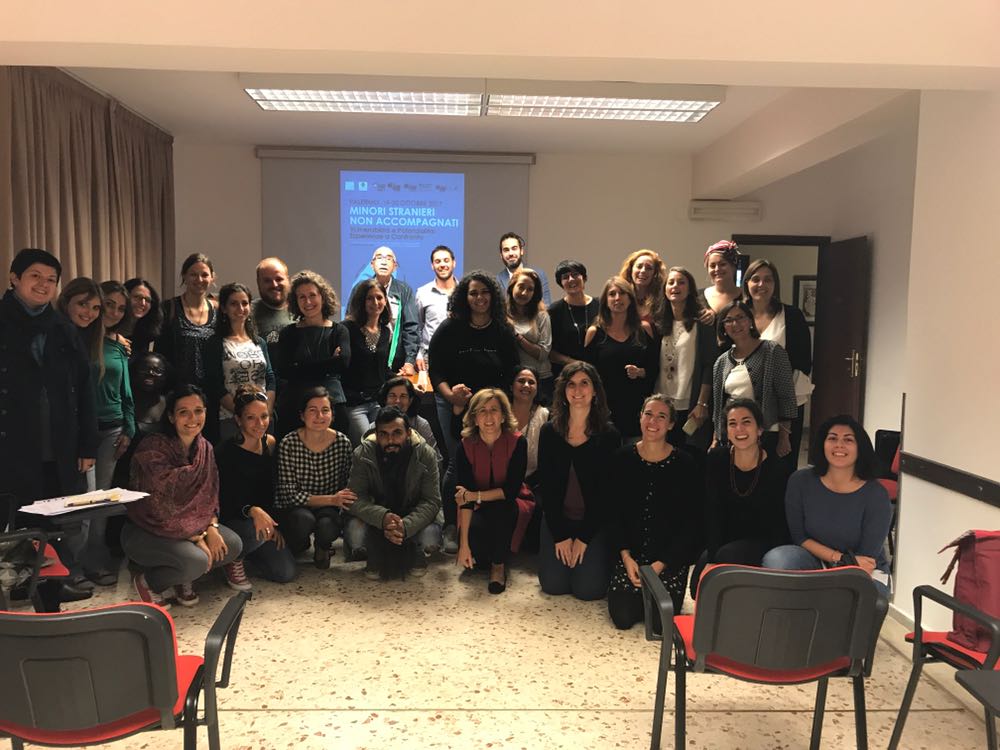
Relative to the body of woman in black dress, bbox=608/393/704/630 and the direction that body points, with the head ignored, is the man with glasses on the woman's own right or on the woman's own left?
on the woman's own right

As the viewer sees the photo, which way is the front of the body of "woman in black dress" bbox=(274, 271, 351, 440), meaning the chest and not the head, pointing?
toward the camera

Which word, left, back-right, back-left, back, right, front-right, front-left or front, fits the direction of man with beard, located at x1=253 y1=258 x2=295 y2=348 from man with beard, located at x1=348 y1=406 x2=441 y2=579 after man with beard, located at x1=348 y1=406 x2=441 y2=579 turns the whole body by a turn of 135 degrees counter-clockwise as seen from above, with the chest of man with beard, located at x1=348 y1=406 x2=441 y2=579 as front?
left

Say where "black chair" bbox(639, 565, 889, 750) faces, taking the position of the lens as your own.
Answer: facing away from the viewer

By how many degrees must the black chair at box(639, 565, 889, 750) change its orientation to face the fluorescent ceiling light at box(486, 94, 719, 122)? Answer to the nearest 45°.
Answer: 0° — it already faces it

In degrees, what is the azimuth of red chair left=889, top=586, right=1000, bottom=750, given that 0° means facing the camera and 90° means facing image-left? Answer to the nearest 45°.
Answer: approximately 135°

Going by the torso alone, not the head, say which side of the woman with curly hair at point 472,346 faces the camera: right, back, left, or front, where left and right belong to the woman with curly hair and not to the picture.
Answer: front

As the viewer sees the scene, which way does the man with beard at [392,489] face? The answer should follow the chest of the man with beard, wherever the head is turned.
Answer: toward the camera

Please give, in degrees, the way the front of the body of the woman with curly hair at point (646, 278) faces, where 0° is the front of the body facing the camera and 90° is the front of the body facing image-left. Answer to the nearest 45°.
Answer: approximately 0°

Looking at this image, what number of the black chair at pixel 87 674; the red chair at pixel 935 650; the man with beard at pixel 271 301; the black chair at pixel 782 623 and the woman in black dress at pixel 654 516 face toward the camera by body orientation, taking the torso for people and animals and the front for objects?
2

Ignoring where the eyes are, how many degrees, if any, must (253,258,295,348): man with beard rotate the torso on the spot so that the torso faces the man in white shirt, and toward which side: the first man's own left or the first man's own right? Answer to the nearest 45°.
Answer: approximately 135° to the first man's own left

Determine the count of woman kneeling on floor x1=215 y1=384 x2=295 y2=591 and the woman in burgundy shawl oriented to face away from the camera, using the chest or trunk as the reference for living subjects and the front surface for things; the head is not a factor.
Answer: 0
